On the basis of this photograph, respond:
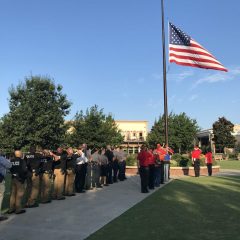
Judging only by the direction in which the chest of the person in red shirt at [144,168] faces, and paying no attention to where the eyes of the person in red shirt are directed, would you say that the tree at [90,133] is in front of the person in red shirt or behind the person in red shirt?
in front

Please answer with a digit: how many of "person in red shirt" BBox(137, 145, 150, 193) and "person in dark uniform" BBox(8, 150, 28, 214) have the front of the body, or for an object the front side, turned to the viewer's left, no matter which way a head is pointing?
0

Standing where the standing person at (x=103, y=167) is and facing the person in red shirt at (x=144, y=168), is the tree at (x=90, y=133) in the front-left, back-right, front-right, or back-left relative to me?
back-left

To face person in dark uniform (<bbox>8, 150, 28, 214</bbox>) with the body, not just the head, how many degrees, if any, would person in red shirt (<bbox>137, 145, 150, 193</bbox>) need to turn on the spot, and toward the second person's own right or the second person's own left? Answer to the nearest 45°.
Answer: approximately 135° to the second person's own left

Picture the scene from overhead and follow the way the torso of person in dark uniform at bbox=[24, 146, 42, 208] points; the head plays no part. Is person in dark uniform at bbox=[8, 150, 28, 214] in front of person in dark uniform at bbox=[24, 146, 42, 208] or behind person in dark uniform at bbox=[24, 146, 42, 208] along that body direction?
behind

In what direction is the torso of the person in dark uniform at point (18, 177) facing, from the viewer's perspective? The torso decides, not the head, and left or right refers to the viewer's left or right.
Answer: facing away from the viewer and to the right of the viewer

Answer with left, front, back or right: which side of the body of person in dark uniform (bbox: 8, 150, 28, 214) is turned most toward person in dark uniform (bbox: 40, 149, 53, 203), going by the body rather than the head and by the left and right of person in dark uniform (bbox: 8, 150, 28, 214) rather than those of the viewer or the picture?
front

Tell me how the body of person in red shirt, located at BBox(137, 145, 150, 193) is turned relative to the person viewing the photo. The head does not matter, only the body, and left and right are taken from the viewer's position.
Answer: facing away from the viewer

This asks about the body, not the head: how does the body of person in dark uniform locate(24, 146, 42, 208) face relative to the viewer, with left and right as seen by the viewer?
facing away from the viewer and to the right of the viewer

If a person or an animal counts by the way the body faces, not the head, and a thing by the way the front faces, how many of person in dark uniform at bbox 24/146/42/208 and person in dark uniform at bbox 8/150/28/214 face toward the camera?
0
